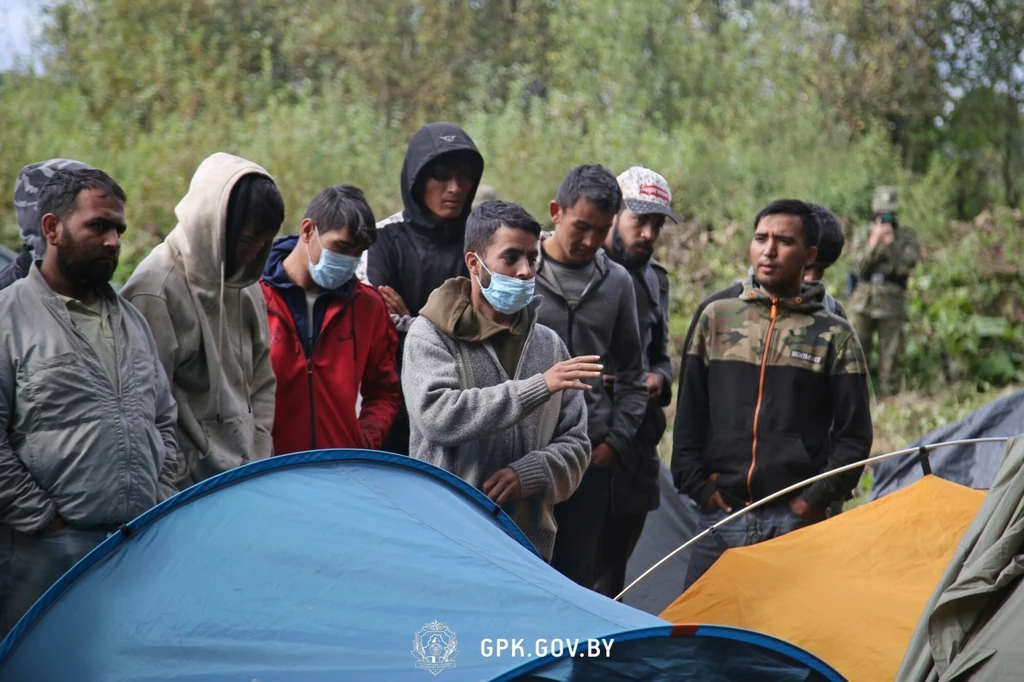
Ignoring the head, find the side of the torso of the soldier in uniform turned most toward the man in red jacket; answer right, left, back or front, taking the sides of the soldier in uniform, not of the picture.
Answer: front

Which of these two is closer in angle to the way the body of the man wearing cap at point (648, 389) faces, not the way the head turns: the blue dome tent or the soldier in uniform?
the blue dome tent

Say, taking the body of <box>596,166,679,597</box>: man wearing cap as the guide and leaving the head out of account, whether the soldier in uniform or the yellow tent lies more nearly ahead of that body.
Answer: the yellow tent

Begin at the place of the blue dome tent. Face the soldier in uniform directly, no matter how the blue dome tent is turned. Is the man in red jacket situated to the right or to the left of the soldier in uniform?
left

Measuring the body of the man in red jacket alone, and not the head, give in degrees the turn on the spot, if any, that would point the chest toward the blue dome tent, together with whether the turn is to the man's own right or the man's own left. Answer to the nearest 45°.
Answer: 0° — they already face it

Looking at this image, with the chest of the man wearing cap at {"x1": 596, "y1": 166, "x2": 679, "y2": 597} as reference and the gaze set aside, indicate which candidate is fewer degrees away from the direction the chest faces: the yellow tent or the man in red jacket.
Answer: the yellow tent

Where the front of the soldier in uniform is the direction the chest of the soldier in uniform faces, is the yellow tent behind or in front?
in front

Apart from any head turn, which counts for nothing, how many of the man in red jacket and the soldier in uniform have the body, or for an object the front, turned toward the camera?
2

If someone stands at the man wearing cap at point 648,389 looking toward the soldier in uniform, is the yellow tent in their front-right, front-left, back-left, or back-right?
back-right

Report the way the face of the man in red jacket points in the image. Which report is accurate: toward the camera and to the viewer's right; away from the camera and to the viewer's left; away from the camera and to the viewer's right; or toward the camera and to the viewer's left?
toward the camera and to the viewer's right

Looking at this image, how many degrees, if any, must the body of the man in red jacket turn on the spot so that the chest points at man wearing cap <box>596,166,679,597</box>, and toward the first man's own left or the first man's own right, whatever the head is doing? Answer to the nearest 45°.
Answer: approximately 135° to the first man's own left

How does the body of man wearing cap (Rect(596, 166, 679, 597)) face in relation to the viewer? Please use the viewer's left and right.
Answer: facing the viewer and to the right of the viewer
